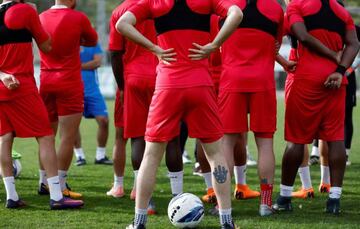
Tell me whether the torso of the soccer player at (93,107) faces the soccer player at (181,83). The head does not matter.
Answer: yes

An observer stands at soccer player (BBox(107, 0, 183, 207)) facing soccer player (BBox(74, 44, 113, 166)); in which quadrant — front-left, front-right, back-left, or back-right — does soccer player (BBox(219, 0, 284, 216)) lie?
back-right

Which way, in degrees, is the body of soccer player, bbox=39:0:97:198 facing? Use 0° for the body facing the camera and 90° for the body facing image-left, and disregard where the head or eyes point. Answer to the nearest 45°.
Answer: approximately 225°

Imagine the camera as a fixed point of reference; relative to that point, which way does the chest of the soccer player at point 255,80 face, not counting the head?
away from the camera

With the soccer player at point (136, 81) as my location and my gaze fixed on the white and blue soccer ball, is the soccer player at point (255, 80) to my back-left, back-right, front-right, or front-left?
front-left

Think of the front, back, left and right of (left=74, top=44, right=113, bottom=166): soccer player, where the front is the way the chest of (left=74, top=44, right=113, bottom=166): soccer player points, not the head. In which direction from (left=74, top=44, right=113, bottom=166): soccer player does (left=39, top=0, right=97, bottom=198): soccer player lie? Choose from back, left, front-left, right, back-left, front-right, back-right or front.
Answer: front

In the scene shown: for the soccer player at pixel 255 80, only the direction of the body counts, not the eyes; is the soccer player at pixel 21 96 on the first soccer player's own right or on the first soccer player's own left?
on the first soccer player's own left

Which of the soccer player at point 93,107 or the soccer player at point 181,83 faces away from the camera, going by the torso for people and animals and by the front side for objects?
the soccer player at point 181,83

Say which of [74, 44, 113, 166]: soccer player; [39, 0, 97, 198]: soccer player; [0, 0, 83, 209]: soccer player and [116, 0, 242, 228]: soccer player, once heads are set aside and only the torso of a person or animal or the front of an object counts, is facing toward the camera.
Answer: [74, 44, 113, 166]: soccer player

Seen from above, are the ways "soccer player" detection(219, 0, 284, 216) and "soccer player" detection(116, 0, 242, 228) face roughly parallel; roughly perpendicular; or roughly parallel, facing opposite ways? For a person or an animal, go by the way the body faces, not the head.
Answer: roughly parallel

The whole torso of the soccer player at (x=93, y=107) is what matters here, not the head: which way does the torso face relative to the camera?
toward the camera

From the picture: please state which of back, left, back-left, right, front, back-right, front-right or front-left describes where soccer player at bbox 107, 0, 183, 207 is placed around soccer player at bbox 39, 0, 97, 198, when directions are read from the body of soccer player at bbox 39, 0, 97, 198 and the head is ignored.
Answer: right

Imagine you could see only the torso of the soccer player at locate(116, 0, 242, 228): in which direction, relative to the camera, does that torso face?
away from the camera

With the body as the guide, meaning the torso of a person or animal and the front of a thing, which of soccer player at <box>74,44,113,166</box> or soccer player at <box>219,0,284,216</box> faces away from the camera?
soccer player at <box>219,0,284,216</box>

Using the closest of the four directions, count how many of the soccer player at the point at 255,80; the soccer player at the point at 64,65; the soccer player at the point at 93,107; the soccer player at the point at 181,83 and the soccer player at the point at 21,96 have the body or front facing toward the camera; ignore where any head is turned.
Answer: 1
